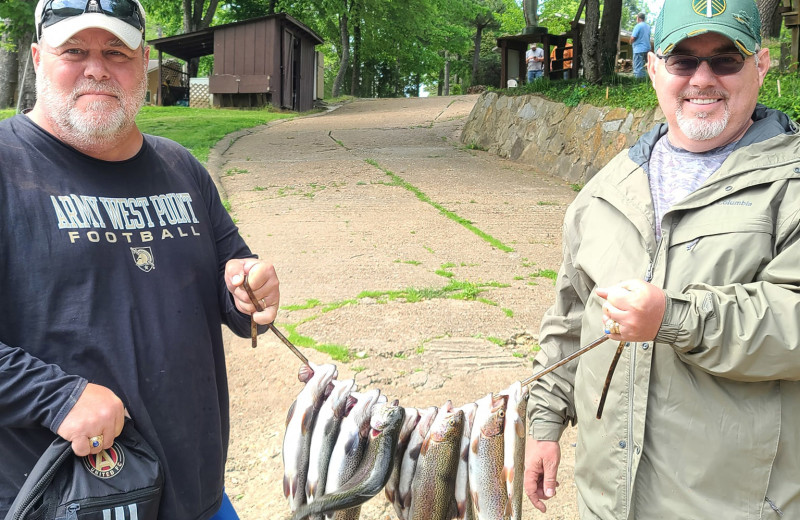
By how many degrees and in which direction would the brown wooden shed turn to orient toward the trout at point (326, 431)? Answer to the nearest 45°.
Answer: approximately 45° to its right

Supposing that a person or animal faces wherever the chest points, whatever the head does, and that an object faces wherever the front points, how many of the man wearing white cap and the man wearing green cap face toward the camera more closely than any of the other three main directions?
2

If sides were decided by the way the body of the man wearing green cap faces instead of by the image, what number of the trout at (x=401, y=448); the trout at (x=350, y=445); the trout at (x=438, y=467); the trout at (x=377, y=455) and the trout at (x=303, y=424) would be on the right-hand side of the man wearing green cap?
5

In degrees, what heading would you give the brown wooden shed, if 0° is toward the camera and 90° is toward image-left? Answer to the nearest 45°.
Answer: approximately 315°

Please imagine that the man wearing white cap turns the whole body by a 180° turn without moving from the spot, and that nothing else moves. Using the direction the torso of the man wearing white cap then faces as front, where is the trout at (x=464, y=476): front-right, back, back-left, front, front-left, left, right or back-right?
right

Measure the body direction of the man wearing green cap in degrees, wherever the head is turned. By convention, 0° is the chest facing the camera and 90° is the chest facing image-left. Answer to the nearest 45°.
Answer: approximately 0°

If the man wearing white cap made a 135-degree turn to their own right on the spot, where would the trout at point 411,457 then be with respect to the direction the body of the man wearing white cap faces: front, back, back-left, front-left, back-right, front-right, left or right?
back-right

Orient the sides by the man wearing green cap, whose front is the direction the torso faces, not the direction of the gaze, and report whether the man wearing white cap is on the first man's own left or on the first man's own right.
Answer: on the first man's own right

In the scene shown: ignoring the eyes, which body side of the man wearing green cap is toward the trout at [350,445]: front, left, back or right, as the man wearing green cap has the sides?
right

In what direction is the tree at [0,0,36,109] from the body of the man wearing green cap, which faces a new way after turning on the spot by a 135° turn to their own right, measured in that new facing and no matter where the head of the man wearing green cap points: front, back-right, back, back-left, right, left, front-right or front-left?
front

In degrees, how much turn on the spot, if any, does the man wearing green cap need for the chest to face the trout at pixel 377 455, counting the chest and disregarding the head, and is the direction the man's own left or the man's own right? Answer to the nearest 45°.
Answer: approximately 90° to the man's own right

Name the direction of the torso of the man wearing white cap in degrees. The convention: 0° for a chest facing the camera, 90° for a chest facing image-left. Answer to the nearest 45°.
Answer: approximately 0°

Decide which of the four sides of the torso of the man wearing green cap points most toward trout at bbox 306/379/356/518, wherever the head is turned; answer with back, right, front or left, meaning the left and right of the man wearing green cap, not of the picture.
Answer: right
